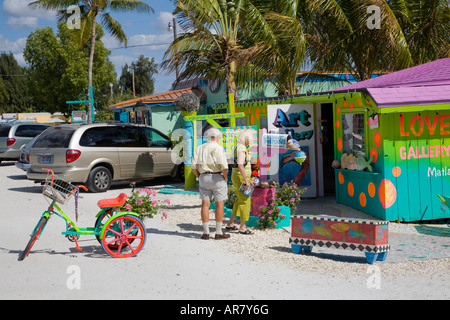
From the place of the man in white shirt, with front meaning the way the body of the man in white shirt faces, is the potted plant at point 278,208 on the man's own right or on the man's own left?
on the man's own right

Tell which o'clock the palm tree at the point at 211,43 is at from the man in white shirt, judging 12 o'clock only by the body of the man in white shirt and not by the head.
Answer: The palm tree is roughly at 12 o'clock from the man in white shirt.

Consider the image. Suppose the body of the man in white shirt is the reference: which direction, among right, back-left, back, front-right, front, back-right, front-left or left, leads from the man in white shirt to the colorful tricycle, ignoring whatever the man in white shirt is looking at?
back-left

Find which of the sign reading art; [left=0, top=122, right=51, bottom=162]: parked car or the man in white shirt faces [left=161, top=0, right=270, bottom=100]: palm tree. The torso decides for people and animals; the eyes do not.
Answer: the man in white shirt

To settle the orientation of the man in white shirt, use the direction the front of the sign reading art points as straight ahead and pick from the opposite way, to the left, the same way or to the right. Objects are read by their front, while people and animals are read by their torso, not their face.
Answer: the opposite way

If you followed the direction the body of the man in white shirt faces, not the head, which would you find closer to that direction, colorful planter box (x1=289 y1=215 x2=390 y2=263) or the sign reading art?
the sign reading art

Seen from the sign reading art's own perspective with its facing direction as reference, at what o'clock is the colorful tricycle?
The colorful tricycle is roughly at 1 o'clock from the sign reading art.

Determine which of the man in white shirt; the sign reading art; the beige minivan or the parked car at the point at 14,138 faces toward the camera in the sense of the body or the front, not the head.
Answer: the sign reading art

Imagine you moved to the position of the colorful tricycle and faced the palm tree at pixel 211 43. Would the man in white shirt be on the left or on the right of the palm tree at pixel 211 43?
right

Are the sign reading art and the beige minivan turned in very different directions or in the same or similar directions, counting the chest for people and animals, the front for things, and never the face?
very different directions

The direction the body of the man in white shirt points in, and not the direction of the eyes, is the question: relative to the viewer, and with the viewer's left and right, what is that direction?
facing away from the viewer

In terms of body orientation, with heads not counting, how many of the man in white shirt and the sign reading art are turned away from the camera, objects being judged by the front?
1

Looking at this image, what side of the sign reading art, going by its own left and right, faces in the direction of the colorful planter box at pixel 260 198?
front

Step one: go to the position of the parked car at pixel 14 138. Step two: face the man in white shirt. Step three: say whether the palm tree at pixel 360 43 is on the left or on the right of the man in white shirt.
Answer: left
